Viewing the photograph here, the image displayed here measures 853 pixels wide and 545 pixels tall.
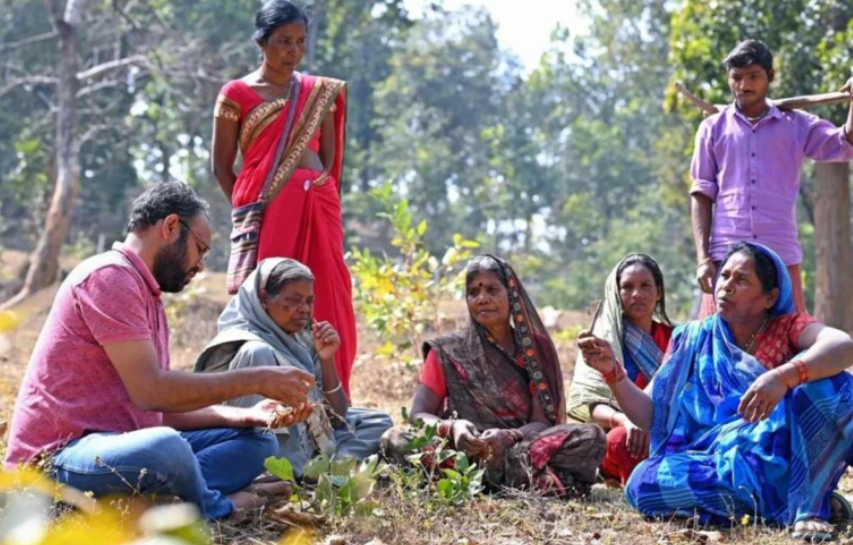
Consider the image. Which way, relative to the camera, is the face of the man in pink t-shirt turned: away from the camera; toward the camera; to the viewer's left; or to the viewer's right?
to the viewer's right

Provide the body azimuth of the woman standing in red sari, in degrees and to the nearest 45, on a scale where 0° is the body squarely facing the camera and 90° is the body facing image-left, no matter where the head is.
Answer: approximately 315°

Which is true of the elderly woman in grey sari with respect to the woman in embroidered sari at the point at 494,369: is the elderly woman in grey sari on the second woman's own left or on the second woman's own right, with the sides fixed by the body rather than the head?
on the second woman's own right

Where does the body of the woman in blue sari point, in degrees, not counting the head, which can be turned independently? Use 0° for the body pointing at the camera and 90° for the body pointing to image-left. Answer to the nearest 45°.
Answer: approximately 45°

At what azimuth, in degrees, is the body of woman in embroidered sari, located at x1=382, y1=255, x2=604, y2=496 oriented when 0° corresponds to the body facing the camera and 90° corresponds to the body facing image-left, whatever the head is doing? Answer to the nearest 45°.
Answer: approximately 0°

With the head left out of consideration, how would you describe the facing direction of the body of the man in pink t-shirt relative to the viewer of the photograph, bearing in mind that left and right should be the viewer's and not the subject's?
facing to the right of the viewer
